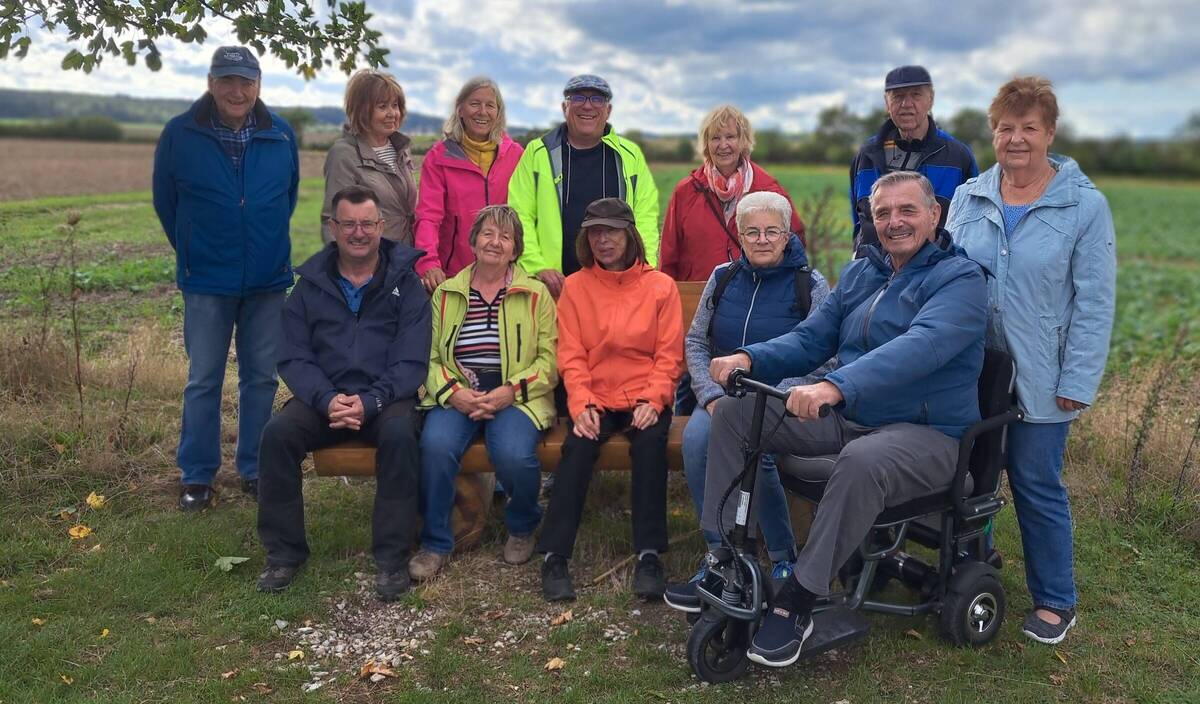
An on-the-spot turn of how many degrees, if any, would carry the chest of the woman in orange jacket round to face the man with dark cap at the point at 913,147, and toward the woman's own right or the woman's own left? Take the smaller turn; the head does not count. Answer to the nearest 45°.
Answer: approximately 90° to the woman's own left

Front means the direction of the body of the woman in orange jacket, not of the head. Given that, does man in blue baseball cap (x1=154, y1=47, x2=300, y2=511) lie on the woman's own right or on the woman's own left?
on the woman's own right

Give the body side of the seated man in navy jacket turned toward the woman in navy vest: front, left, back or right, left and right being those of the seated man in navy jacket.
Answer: left

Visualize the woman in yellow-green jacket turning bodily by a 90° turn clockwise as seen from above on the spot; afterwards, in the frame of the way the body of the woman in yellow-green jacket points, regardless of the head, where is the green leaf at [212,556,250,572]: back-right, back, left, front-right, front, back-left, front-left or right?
front

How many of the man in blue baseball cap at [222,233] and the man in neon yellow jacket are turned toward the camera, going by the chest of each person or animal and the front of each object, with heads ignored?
2

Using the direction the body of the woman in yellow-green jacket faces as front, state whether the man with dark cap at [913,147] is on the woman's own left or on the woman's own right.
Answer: on the woman's own left

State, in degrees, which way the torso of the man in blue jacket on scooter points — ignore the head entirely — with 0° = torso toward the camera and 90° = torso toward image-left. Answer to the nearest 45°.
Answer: approximately 45°

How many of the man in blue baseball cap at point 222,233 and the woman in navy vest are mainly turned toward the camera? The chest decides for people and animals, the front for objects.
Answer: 2

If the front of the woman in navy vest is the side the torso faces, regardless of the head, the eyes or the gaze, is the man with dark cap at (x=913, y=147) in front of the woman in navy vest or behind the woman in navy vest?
behind
